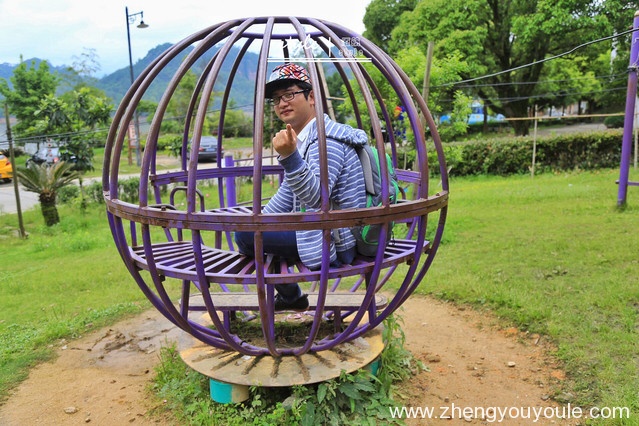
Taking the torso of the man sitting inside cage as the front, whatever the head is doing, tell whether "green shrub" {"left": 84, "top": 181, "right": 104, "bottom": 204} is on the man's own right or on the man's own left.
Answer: on the man's own right

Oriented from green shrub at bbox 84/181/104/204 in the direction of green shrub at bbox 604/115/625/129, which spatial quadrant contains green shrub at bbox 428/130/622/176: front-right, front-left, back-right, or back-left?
front-right

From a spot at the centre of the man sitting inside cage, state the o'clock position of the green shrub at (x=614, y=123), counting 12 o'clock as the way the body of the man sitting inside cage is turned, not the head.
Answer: The green shrub is roughly at 4 o'clock from the man sitting inside cage.

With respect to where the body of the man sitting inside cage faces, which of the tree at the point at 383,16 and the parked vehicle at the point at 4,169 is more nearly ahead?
the parked vehicle

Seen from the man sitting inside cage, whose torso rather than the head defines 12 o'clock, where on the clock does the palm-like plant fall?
The palm-like plant is roughly at 2 o'clock from the man sitting inside cage.

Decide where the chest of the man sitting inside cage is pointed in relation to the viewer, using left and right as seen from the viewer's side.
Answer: facing to the left of the viewer
